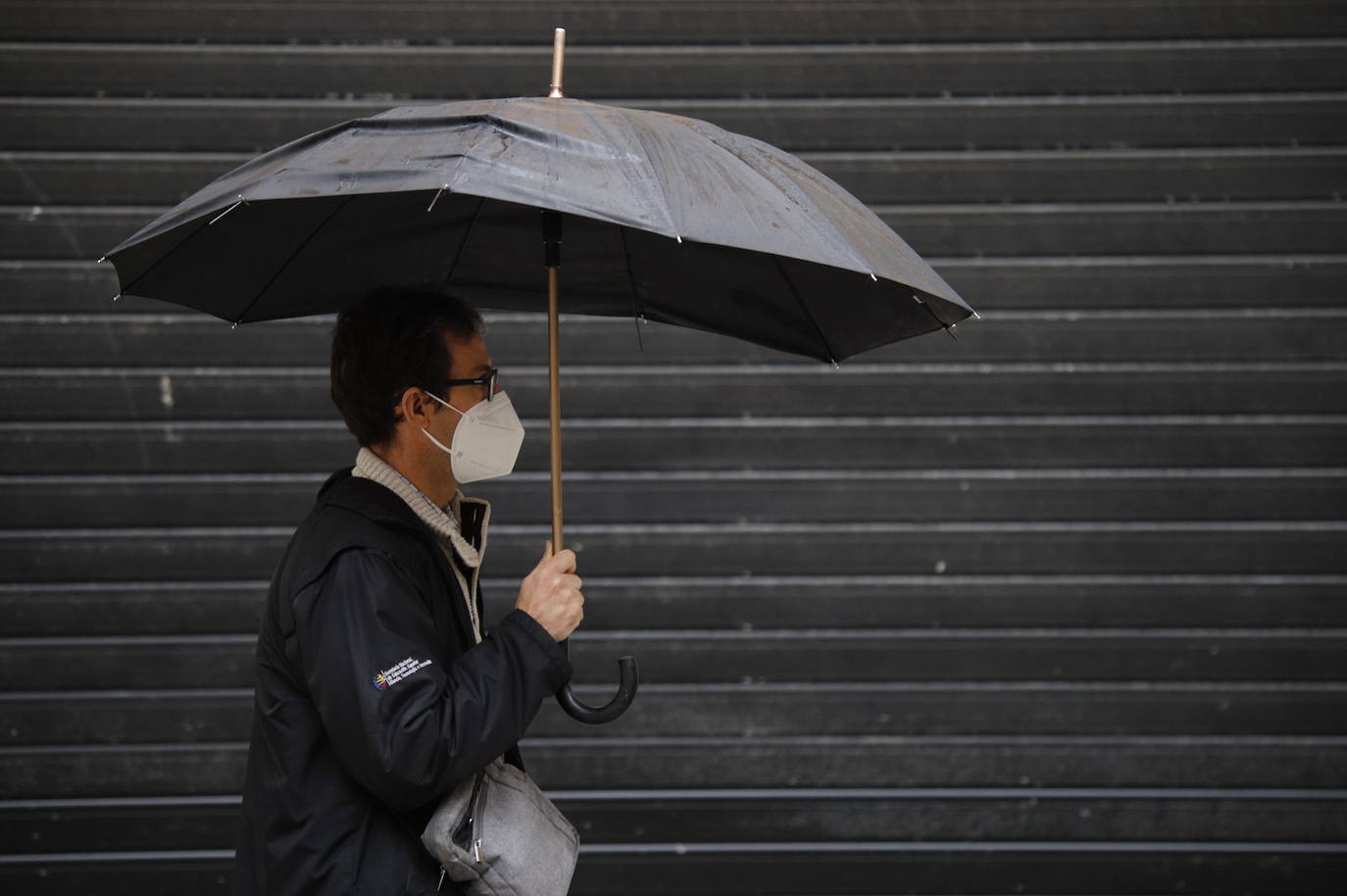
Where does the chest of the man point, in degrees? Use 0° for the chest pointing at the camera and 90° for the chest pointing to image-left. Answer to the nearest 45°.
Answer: approximately 270°

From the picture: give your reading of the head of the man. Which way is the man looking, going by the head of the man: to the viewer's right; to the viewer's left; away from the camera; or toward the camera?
to the viewer's right
